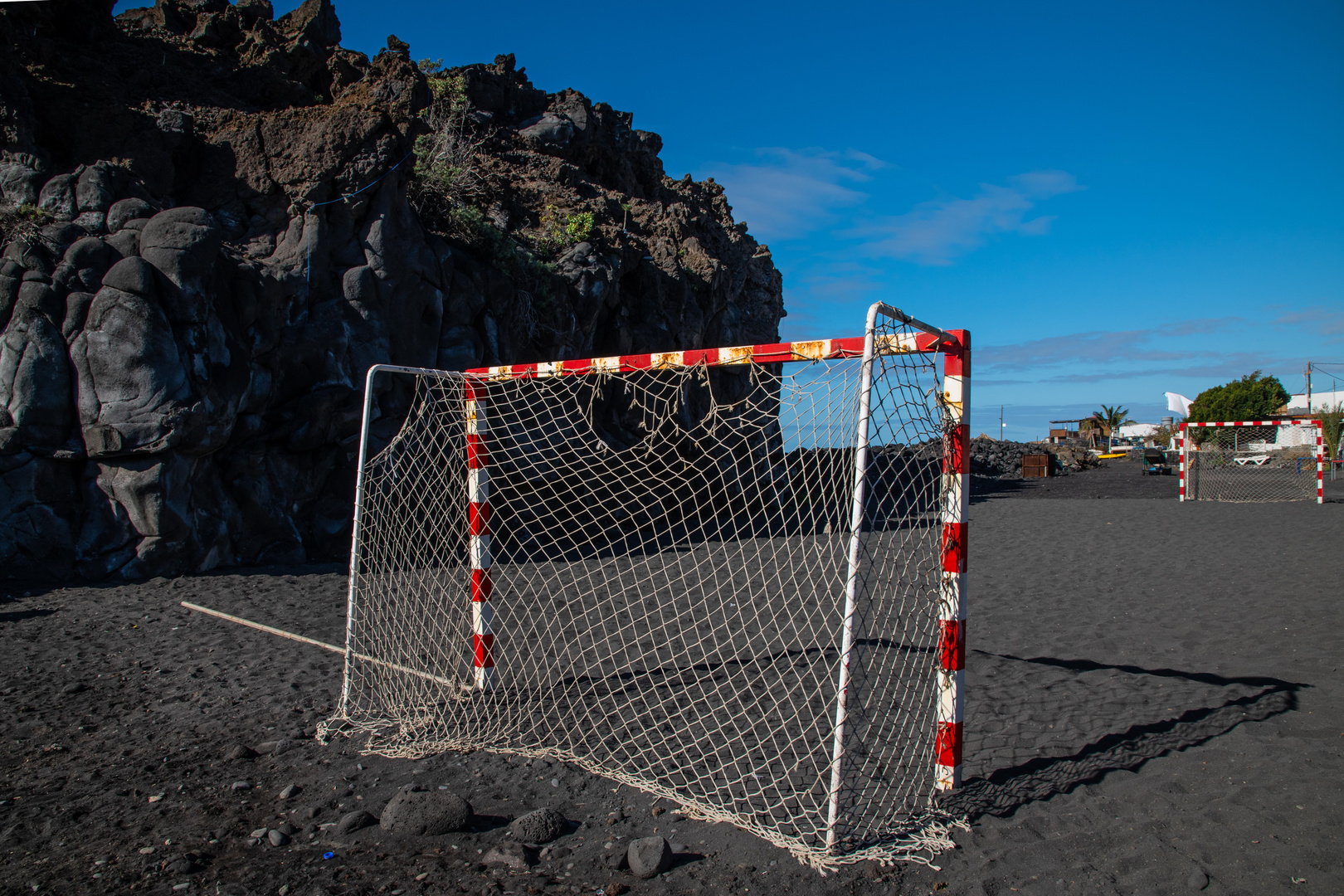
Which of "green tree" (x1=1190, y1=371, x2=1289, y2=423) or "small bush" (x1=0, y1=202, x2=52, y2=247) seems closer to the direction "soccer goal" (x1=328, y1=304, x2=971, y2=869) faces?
the green tree

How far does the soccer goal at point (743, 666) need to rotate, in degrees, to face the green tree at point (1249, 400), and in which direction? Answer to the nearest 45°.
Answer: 0° — it already faces it

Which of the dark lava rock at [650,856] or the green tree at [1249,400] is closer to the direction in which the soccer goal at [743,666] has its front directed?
the green tree

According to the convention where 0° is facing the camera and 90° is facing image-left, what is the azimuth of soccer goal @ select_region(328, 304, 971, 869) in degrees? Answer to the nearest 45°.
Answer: approximately 225°

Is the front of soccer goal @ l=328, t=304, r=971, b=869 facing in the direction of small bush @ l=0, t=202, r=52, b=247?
no

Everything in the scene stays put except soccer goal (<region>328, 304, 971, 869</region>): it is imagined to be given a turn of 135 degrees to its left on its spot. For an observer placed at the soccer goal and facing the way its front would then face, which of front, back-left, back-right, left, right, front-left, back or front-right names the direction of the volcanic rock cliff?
front-right

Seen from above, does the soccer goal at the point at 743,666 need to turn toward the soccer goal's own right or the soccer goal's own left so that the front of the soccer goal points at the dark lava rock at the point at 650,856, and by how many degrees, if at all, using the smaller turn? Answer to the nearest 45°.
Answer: approximately 135° to the soccer goal's own right
